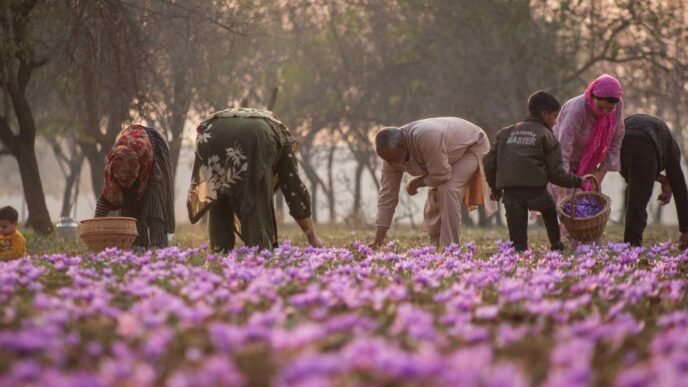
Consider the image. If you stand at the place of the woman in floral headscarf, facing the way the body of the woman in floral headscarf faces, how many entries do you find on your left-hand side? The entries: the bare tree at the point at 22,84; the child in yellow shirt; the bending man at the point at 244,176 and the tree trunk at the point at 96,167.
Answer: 1

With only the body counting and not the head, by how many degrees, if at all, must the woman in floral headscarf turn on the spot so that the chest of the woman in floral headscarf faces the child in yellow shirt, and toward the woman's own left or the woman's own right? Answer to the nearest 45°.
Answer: approximately 45° to the woman's own right

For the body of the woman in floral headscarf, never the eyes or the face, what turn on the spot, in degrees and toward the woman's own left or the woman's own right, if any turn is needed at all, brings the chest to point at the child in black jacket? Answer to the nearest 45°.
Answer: approximately 135° to the woman's own left

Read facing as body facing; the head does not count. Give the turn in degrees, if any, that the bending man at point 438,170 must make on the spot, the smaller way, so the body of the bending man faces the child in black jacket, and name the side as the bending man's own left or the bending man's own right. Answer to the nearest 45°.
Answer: approximately 135° to the bending man's own left

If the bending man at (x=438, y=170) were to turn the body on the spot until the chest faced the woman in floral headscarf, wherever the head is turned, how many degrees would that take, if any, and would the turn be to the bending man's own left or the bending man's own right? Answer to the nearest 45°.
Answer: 0° — they already face them

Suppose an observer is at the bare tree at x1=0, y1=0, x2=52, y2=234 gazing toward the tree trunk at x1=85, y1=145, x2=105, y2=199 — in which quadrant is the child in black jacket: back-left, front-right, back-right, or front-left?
back-right

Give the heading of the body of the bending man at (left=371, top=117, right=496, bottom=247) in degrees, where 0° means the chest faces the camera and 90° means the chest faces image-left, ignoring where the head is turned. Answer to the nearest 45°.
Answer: approximately 90°

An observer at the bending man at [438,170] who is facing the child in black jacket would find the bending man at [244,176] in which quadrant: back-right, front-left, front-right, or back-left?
back-right

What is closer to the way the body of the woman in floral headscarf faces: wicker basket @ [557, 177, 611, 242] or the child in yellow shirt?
the child in yellow shirt

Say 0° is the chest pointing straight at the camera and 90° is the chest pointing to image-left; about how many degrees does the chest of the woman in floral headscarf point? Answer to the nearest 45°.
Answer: approximately 45°

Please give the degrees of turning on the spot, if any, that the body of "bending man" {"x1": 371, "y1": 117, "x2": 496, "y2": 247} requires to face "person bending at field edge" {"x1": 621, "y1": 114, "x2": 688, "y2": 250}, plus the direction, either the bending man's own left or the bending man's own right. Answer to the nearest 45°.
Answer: approximately 180°

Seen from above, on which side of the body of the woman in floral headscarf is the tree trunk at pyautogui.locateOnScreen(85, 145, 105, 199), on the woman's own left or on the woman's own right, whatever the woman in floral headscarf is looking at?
on the woman's own right
